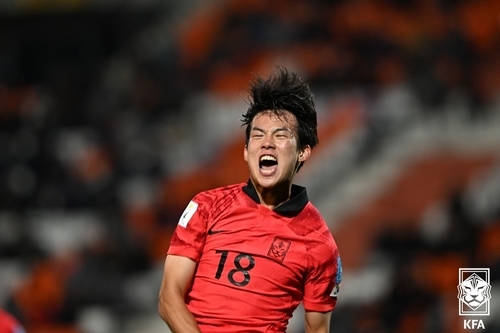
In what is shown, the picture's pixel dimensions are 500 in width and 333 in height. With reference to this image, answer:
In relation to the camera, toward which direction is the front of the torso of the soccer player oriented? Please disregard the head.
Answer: toward the camera
